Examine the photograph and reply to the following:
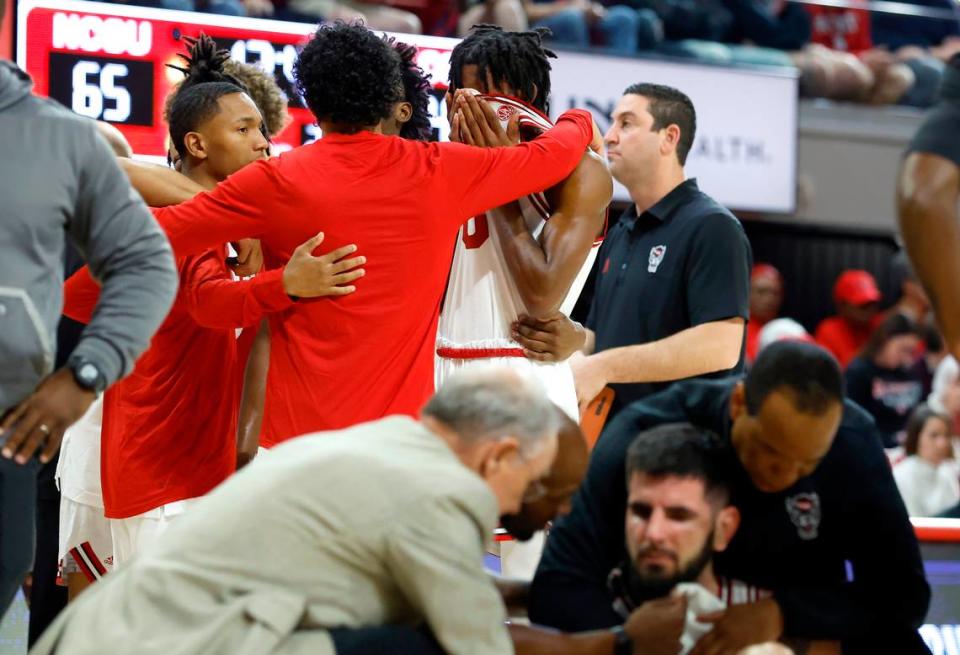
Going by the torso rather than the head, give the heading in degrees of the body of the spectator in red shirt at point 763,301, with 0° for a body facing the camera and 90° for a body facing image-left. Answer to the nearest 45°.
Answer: approximately 0°

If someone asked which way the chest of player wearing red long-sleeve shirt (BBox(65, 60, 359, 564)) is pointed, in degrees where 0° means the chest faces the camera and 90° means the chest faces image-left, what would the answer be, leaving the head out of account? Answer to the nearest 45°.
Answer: approximately 270°

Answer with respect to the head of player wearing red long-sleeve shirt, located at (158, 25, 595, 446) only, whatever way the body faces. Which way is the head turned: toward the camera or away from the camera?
away from the camera

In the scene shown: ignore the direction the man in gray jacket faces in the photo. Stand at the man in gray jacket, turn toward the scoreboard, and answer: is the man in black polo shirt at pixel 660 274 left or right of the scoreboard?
right

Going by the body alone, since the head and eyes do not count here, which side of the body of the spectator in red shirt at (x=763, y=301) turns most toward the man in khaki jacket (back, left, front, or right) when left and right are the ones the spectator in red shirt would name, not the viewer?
front

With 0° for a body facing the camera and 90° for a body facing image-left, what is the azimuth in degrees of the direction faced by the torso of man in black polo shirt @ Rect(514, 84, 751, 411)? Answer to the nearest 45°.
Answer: approximately 45°

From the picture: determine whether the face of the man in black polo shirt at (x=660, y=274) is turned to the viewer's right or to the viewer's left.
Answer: to the viewer's left

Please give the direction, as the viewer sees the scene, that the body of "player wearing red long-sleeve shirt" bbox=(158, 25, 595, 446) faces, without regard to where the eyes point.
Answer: away from the camera

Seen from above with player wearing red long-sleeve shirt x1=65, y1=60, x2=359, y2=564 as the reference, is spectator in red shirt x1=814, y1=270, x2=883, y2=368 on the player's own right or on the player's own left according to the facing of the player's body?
on the player's own left
